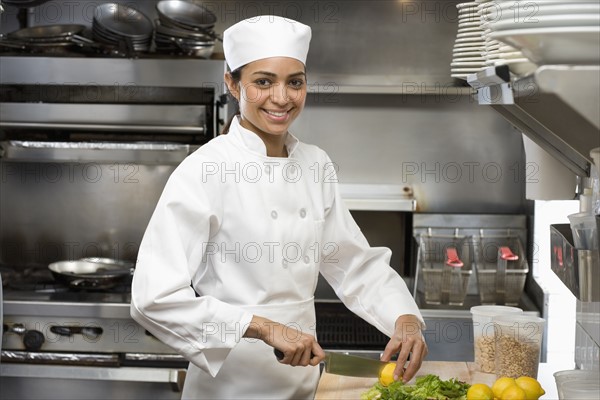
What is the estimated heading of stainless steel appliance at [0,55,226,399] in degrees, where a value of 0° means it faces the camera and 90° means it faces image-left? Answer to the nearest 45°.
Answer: approximately 0°

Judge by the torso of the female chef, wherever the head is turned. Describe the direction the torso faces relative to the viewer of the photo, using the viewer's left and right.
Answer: facing the viewer and to the right of the viewer

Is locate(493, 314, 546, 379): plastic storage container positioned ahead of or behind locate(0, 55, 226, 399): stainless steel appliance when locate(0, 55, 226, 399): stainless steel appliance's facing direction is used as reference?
ahead

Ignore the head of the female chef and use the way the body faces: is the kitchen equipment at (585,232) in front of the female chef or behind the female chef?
in front

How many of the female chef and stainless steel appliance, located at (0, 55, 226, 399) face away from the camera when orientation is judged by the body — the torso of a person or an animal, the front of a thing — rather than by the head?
0

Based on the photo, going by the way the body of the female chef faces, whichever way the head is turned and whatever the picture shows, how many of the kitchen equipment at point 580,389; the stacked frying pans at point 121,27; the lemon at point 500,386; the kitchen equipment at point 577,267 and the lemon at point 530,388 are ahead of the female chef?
4
